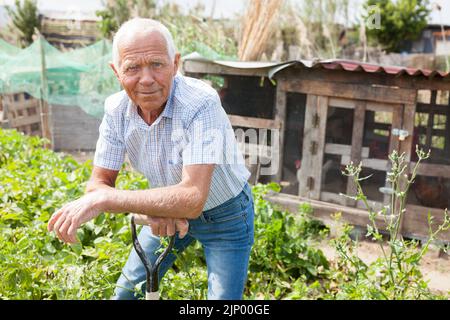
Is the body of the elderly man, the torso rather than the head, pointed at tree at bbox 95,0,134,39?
no

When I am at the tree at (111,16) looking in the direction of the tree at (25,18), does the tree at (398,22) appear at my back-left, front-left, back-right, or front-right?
back-right

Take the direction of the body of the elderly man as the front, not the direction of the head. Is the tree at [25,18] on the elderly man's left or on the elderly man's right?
on the elderly man's right

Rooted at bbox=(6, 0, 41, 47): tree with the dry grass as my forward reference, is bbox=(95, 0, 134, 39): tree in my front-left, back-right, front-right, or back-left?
front-left

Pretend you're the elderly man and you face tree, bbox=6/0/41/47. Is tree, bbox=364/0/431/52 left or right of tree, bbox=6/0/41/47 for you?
right

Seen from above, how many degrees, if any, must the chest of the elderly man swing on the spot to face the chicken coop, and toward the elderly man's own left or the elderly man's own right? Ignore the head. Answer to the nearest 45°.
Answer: approximately 180°

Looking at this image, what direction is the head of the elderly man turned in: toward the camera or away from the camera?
toward the camera

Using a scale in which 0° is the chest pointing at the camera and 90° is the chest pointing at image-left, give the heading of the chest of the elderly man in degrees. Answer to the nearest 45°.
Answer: approximately 45°

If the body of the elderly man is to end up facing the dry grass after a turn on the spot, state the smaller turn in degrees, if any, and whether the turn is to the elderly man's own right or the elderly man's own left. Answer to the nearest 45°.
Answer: approximately 135° to the elderly man's own right

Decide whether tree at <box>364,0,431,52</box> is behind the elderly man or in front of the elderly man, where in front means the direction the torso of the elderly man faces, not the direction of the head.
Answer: behind

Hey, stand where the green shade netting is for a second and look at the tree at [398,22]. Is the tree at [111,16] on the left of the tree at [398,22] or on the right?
left
